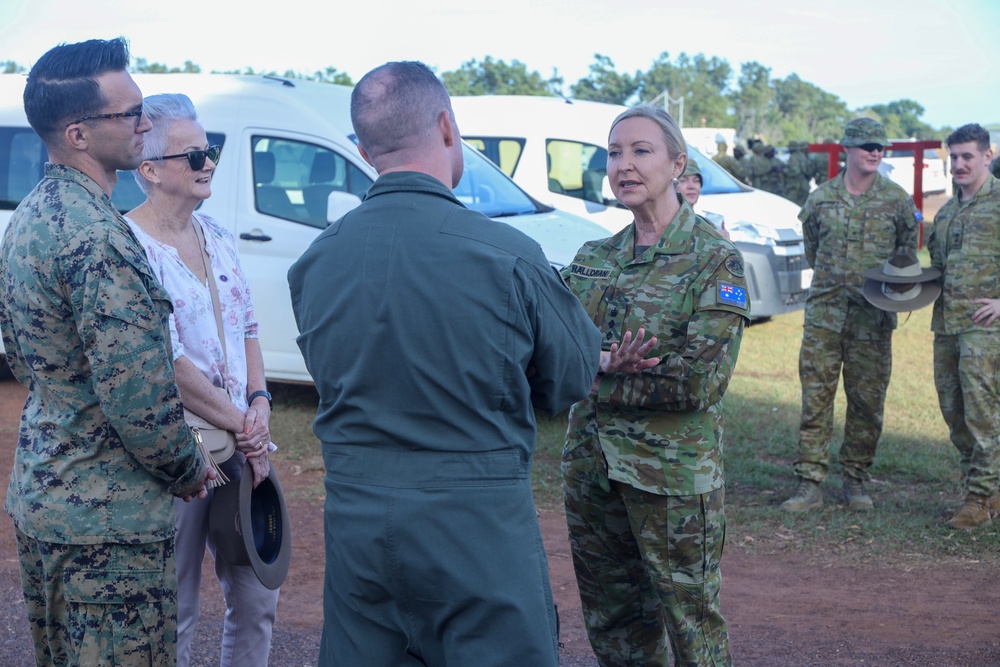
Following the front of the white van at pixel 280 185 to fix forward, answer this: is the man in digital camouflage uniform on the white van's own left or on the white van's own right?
on the white van's own right

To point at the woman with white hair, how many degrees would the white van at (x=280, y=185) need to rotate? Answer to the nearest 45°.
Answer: approximately 45° to its right

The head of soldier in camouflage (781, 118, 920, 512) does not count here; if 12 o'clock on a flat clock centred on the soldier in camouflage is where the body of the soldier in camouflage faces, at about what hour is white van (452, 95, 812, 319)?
The white van is roughly at 5 o'clock from the soldier in camouflage.

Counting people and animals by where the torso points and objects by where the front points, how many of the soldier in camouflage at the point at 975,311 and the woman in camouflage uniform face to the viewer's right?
0

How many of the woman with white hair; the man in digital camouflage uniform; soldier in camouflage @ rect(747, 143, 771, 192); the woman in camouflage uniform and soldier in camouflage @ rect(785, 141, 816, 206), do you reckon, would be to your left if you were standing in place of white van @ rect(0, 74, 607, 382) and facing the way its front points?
2

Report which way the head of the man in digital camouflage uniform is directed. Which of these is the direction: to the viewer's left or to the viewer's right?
to the viewer's right

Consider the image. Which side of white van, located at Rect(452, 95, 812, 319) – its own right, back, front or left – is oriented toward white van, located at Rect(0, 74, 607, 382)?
right

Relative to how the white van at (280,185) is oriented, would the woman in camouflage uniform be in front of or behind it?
in front

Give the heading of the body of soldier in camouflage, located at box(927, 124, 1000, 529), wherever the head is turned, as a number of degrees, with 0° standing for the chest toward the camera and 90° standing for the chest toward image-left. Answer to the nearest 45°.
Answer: approximately 45°

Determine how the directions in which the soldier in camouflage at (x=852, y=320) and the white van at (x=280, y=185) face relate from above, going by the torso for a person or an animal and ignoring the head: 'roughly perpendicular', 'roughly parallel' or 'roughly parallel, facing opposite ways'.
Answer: roughly perpendicular
